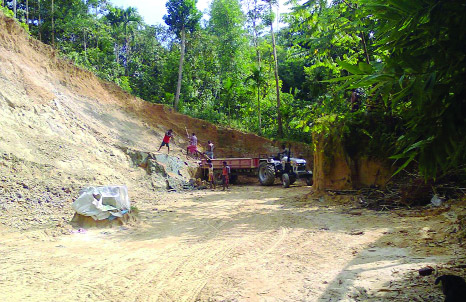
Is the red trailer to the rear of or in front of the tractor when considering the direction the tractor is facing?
to the rear

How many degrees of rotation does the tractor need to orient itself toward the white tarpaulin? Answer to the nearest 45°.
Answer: approximately 90° to its right

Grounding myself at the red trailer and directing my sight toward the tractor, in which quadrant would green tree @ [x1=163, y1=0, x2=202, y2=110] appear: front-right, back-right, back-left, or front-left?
back-left

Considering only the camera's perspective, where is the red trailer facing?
facing to the right of the viewer

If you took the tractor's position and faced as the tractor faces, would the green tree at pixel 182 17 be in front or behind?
behind

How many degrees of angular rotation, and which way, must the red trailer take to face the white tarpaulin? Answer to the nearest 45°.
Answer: approximately 90° to its right

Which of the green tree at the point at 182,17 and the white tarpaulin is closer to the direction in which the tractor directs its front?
the white tarpaulin

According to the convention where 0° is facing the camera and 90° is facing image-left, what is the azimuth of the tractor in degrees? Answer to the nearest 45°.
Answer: approximately 315°

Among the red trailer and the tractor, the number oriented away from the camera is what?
0
